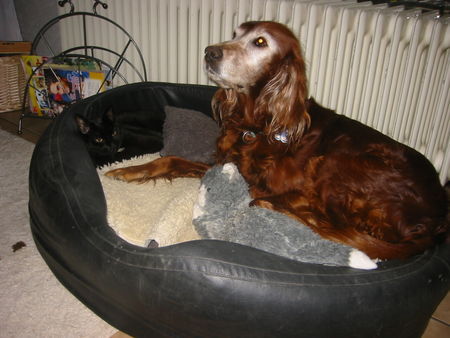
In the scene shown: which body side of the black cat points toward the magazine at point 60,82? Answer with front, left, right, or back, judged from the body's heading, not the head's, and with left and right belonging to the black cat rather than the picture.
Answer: right

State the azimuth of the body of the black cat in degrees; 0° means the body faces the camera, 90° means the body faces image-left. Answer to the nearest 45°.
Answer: approximately 45°
